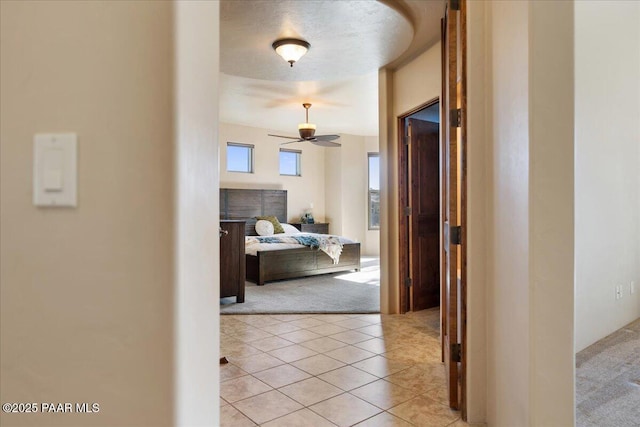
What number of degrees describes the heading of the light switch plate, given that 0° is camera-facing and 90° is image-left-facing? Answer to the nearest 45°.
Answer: approximately 0°

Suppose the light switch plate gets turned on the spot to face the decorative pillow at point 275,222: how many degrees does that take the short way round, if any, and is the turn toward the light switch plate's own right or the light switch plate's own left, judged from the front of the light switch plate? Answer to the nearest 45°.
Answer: approximately 135° to the light switch plate's own left

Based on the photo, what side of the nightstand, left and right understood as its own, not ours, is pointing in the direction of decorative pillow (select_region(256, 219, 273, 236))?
right

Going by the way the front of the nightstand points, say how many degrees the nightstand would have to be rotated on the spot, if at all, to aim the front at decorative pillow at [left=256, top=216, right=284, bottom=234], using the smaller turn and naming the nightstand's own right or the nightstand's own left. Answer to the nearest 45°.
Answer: approximately 90° to the nightstand's own right

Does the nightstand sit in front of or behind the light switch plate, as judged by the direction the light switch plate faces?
behind

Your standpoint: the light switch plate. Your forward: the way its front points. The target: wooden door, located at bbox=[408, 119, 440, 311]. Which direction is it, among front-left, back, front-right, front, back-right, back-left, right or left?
back-left

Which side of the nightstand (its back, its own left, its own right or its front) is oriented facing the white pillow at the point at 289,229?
right

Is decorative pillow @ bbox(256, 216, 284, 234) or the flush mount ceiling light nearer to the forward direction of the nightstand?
the flush mount ceiling light

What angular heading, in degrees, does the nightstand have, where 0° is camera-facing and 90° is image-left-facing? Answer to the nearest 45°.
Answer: approximately 315°
